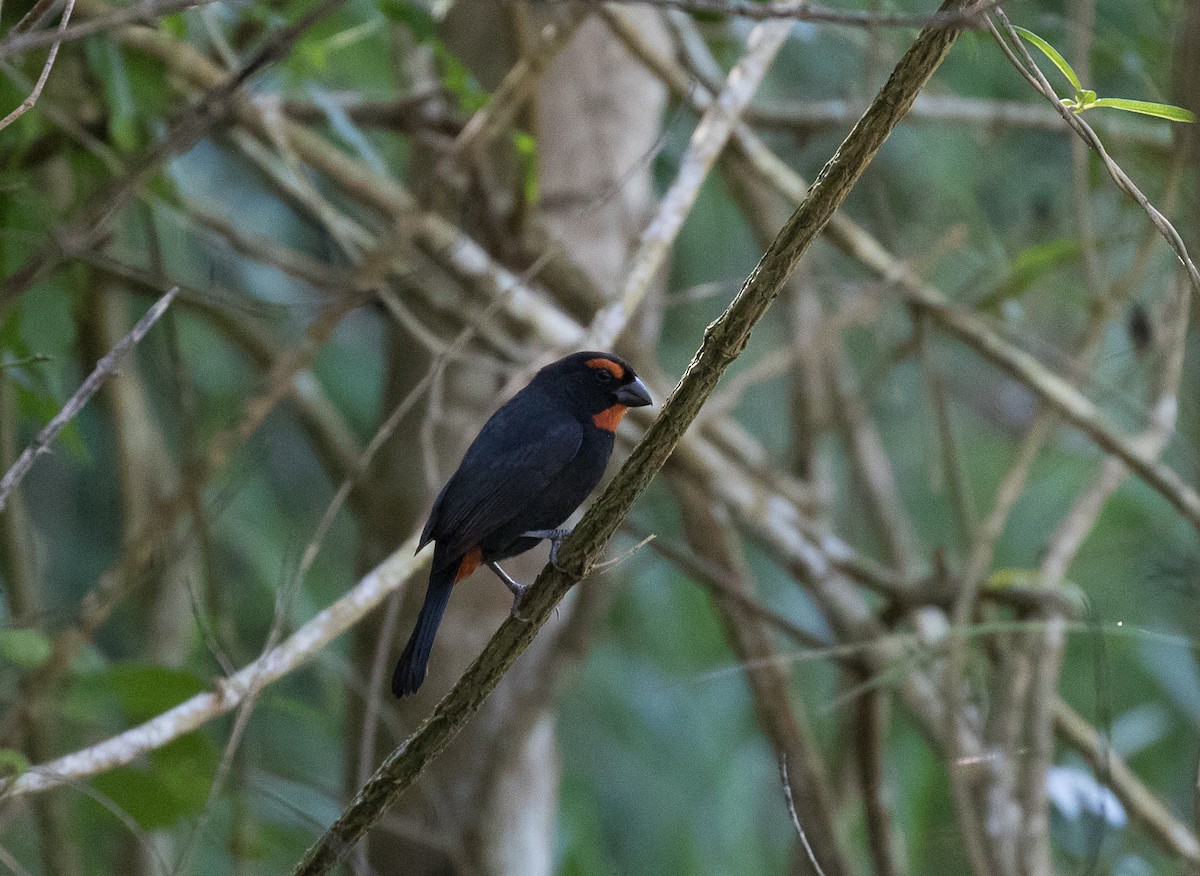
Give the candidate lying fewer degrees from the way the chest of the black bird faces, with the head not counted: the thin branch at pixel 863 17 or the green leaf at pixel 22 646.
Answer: the thin branch

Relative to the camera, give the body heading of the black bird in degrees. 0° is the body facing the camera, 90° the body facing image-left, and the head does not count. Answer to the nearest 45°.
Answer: approximately 270°

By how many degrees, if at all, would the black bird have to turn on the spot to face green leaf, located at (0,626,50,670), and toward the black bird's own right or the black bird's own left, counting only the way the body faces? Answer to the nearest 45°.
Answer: approximately 180°
